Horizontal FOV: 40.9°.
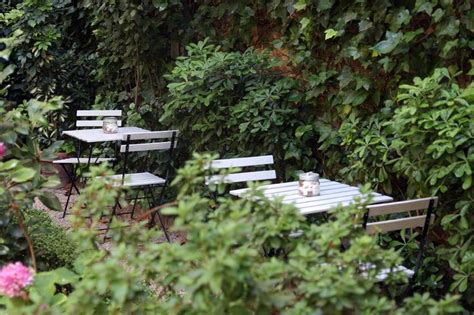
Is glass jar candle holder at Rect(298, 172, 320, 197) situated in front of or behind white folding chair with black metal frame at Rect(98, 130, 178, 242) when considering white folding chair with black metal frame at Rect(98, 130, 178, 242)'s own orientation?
behind

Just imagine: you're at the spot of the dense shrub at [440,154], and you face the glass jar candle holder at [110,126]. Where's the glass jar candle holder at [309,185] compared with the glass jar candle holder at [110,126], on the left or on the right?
left

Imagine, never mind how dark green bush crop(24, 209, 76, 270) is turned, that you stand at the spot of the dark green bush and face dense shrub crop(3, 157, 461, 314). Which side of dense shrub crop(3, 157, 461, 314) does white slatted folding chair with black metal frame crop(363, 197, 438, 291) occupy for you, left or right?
left

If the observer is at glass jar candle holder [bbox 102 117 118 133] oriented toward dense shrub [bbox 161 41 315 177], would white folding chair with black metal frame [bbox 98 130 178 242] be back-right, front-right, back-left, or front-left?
front-right

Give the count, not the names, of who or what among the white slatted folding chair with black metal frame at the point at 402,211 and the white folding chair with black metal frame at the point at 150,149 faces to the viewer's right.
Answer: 0

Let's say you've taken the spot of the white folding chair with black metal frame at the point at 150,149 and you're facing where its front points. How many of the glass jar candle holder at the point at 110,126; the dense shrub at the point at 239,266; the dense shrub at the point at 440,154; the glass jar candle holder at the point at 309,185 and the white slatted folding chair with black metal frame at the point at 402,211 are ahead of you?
1

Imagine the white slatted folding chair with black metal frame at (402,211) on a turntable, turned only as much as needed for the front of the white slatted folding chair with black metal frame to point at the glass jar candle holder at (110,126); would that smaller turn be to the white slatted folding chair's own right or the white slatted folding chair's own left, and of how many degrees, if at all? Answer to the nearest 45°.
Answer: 0° — it already faces it

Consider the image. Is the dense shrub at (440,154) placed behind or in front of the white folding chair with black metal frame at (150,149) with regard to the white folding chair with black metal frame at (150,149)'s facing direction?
behind
